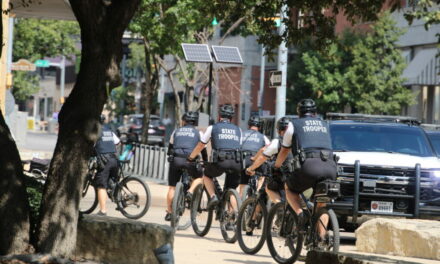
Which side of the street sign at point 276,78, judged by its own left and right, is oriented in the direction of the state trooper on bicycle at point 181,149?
front

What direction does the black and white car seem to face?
toward the camera

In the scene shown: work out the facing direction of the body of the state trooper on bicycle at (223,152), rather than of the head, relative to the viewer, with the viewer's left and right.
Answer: facing away from the viewer and to the left of the viewer

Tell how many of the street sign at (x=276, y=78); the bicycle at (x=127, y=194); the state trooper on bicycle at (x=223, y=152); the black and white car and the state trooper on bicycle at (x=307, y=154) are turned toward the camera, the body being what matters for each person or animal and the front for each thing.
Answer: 2

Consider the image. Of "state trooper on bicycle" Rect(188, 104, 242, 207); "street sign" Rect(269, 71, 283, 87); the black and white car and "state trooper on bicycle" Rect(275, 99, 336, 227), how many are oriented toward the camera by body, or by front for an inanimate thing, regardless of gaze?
2

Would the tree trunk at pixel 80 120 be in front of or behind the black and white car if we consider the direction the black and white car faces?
in front

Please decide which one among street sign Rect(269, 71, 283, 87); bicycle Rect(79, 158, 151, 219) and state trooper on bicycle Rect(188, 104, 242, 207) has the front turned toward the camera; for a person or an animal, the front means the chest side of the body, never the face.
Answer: the street sign

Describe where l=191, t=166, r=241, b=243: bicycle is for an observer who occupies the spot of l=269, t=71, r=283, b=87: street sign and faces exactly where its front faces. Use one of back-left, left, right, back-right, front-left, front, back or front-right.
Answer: front

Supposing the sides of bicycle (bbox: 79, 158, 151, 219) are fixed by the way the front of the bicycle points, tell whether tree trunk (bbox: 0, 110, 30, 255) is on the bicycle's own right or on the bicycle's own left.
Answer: on the bicycle's own left

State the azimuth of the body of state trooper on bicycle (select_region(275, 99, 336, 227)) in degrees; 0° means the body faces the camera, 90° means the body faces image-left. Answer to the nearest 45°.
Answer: approximately 135°

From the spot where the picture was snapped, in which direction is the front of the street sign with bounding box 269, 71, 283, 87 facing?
facing the viewer
